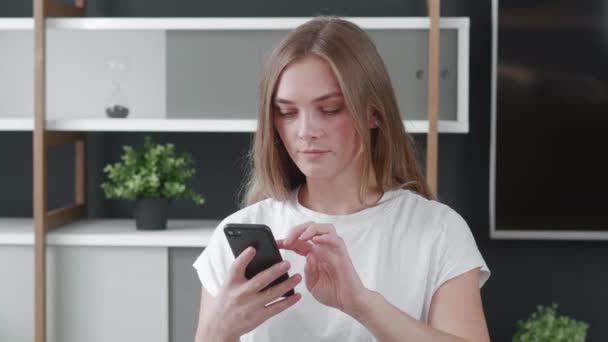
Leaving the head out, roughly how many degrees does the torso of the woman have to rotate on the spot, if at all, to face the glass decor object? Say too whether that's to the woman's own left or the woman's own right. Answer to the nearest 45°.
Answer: approximately 135° to the woman's own right

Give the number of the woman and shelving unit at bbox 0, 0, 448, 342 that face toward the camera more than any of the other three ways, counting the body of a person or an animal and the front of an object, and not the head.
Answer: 2

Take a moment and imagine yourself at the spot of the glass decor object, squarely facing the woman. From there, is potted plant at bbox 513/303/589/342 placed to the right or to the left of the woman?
left

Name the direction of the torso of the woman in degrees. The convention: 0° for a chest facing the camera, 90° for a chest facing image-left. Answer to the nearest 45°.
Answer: approximately 0°

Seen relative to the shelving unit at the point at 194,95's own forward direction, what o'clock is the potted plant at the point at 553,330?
The potted plant is roughly at 9 o'clock from the shelving unit.

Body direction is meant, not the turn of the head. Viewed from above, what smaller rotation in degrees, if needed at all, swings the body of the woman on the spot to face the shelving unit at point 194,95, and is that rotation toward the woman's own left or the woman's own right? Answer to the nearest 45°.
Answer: approximately 180°
